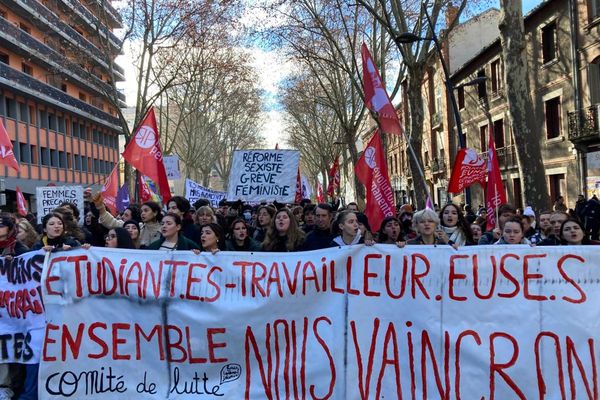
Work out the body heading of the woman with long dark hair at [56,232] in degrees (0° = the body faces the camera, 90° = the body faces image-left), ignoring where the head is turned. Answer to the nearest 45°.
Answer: approximately 0°

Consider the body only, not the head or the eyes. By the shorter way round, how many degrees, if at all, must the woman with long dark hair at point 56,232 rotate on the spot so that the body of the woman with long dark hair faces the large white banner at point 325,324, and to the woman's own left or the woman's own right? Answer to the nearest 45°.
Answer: approximately 45° to the woman's own left

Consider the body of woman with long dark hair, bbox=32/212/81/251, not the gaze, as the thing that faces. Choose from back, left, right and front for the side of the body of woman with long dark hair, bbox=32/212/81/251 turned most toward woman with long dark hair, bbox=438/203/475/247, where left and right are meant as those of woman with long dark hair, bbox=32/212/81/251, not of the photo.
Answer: left

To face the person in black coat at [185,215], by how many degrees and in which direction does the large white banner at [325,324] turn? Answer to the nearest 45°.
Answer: approximately 135° to its right

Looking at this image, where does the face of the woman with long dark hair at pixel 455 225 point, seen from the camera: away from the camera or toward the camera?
toward the camera

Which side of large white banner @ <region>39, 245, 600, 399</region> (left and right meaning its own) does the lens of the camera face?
front

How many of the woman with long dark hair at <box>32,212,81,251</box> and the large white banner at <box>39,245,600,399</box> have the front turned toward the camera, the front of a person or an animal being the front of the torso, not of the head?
2

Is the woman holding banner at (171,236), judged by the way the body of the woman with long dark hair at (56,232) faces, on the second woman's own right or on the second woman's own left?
on the second woman's own left

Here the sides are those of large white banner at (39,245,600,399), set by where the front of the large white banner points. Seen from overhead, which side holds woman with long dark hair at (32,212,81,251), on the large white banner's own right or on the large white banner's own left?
on the large white banner's own right
